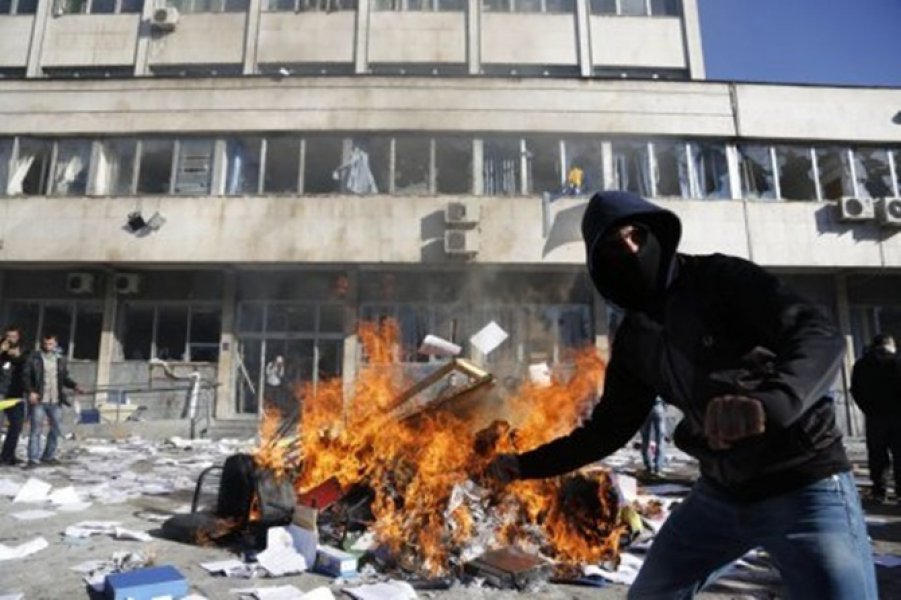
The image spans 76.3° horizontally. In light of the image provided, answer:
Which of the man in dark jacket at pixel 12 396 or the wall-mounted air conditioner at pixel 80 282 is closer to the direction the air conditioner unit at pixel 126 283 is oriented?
the man in dark jacket

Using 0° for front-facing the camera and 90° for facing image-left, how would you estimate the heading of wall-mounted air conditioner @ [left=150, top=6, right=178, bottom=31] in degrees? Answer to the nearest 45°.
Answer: approximately 0°

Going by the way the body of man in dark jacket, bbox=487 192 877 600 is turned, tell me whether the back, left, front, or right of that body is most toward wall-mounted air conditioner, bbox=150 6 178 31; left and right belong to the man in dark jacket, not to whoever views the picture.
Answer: right

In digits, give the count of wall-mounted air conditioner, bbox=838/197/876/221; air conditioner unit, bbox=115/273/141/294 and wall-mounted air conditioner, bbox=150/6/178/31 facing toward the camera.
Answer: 3

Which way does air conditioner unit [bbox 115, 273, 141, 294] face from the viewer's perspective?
toward the camera

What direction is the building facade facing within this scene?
toward the camera

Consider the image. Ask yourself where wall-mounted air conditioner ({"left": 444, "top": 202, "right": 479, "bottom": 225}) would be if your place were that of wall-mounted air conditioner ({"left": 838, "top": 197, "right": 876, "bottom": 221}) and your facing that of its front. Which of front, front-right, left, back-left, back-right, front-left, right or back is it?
front-right

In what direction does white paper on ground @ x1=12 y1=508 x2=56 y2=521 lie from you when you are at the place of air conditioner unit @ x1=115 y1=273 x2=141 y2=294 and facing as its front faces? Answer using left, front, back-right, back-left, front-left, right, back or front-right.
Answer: front

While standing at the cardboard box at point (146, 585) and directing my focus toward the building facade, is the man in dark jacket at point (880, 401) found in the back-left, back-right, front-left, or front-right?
front-right

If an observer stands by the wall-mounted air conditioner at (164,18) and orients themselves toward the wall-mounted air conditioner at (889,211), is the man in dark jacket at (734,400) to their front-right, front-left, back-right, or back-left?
front-right

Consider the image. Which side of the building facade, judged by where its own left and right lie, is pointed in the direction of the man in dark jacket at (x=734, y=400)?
front

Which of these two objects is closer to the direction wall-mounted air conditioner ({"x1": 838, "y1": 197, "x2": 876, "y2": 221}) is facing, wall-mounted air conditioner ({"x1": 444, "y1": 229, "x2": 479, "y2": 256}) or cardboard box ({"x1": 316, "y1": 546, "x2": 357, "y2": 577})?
the cardboard box

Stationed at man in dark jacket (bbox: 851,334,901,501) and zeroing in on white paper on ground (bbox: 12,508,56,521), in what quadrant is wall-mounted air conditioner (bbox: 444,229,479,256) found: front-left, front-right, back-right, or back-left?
front-right

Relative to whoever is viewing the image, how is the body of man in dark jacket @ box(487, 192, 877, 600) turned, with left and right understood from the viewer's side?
facing the viewer and to the left of the viewer

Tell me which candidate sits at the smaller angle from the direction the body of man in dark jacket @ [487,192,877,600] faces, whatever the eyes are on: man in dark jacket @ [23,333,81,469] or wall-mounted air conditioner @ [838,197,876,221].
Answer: the man in dark jacket

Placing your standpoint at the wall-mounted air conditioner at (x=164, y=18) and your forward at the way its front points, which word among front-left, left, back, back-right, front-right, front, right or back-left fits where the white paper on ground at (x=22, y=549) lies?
front

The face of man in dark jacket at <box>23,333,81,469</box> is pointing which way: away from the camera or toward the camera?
toward the camera

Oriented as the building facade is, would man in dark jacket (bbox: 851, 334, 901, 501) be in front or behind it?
in front

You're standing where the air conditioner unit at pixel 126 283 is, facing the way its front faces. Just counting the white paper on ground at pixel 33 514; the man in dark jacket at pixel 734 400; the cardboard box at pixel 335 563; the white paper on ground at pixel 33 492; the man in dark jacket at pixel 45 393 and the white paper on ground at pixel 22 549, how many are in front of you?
6

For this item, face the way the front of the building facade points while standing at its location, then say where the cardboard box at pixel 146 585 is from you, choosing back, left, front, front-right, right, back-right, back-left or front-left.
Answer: front
